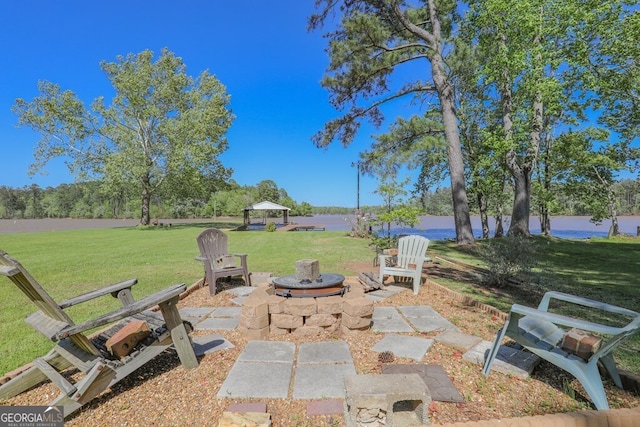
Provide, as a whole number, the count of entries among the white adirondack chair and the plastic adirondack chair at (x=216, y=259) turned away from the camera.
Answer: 0

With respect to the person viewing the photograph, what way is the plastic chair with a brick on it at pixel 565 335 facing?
facing away from the viewer and to the left of the viewer

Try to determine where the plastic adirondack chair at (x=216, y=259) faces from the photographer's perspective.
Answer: facing the viewer and to the right of the viewer

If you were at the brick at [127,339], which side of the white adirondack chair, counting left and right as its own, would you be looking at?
front

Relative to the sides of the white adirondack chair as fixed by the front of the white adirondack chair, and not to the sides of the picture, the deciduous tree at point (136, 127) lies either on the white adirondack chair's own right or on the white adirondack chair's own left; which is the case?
on the white adirondack chair's own right

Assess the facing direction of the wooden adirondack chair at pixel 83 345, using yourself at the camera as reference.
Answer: facing away from the viewer and to the right of the viewer

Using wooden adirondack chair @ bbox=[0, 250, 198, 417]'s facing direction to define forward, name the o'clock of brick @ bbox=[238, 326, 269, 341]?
The brick is roughly at 1 o'clock from the wooden adirondack chair.

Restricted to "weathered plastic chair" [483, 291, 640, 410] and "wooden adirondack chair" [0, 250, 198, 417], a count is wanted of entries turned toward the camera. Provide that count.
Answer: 0

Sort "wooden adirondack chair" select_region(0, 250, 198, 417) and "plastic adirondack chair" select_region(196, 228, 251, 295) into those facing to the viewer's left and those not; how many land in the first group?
0

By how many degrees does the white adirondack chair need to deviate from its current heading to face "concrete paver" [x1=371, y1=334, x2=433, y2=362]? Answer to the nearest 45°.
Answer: approximately 45° to its left

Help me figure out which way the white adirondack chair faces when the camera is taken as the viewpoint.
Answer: facing the viewer and to the left of the viewer

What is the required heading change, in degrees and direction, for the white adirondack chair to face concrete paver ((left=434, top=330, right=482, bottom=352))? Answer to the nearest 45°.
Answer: approximately 45° to its left
